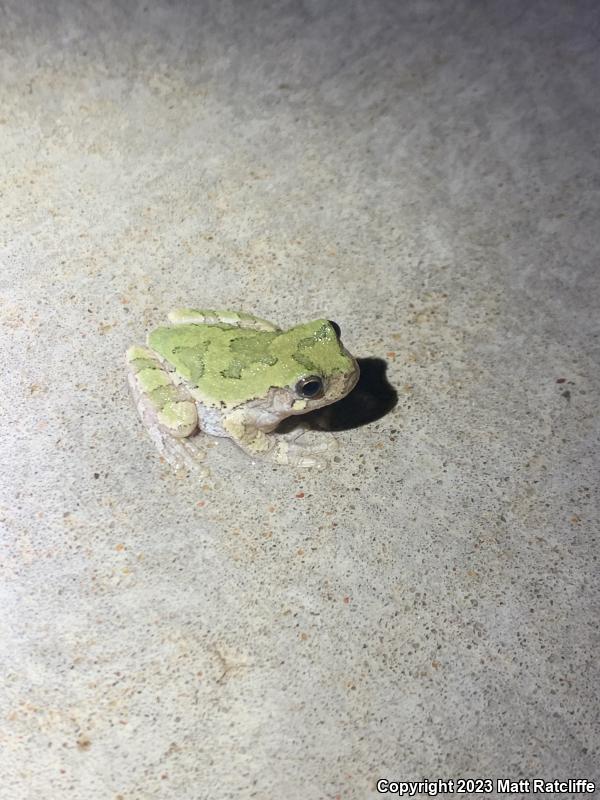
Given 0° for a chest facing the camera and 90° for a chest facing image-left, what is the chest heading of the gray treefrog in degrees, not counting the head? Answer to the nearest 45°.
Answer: approximately 270°
